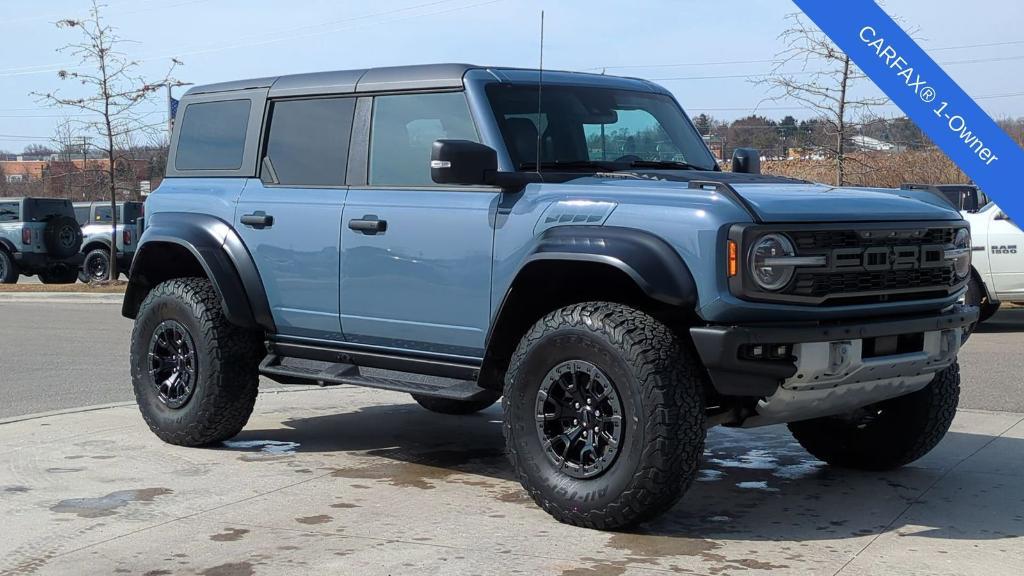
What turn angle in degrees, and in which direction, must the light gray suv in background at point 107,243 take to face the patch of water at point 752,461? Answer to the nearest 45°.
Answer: approximately 135° to its left

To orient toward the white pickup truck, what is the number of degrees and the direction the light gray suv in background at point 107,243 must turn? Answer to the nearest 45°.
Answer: approximately 180°

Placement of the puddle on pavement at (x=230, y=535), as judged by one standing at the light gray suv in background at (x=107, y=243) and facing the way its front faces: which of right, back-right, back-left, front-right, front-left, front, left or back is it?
back-left

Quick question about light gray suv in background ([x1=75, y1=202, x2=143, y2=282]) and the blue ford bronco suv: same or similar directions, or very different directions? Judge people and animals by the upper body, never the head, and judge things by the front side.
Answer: very different directions

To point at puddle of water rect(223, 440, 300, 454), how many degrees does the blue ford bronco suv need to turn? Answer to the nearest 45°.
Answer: approximately 180°

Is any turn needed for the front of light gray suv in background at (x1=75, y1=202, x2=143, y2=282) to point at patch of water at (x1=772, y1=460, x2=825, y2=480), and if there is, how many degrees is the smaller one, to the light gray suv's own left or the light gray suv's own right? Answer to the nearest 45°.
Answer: approximately 135° to the light gray suv's own left

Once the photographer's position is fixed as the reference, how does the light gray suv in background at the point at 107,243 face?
facing away from the viewer and to the left of the viewer

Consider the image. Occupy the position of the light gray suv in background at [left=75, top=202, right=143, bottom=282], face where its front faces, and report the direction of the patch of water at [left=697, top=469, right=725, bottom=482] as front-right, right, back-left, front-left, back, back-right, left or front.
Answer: back-left

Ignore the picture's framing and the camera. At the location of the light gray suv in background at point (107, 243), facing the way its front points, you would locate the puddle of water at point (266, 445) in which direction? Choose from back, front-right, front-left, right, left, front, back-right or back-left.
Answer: back-left
